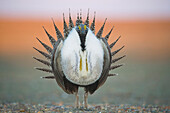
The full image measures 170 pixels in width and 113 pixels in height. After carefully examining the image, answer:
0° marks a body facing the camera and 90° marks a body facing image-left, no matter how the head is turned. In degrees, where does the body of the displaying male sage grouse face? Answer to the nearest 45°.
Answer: approximately 0°
